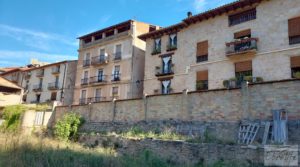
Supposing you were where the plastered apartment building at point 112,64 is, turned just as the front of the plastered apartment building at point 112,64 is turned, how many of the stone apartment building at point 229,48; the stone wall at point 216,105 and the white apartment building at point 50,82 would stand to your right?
1

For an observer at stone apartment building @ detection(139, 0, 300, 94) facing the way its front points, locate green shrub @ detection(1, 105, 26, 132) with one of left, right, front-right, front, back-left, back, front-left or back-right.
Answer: front-right

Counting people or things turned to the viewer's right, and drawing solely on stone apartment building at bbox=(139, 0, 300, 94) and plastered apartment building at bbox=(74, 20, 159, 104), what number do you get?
0

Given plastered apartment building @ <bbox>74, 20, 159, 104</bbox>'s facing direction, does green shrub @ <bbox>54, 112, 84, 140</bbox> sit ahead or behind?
ahead

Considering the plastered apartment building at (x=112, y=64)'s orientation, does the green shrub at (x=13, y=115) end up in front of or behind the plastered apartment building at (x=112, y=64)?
in front

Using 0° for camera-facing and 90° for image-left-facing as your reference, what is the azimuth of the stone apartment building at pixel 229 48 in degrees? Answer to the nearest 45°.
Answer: approximately 45°

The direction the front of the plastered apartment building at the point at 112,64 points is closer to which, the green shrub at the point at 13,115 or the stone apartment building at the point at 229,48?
the green shrub

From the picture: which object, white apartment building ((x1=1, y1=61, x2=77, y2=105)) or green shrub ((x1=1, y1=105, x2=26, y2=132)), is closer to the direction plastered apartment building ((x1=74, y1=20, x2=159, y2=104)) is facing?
the green shrub

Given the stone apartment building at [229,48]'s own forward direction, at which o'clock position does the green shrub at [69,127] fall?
The green shrub is roughly at 1 o'clock from the stone apartment building.

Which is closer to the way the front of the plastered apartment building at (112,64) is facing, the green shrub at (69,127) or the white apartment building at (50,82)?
the green shrub

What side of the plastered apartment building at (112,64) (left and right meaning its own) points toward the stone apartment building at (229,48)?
left

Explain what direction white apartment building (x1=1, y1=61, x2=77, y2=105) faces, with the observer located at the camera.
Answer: facing the viewer and to the left of the viewer
